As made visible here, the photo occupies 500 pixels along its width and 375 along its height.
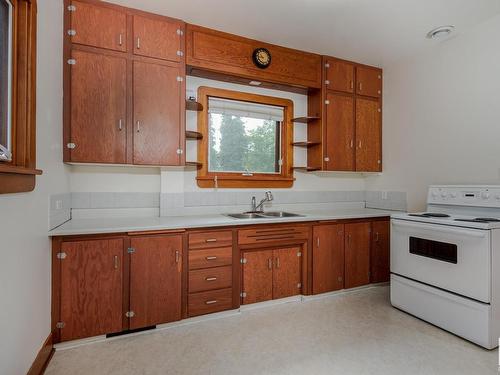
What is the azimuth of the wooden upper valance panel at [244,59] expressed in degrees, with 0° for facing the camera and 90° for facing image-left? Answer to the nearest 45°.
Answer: approximately 315°

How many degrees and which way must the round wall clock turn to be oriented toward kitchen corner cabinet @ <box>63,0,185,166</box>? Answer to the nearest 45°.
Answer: approximately 90° to its right

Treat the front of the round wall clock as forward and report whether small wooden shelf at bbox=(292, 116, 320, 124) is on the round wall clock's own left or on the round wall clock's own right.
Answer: on the round wall clock's own left

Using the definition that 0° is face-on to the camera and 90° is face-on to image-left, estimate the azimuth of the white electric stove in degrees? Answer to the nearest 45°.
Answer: approximately 45°

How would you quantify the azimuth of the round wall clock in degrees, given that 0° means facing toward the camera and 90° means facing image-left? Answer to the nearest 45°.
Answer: approximately 315°
